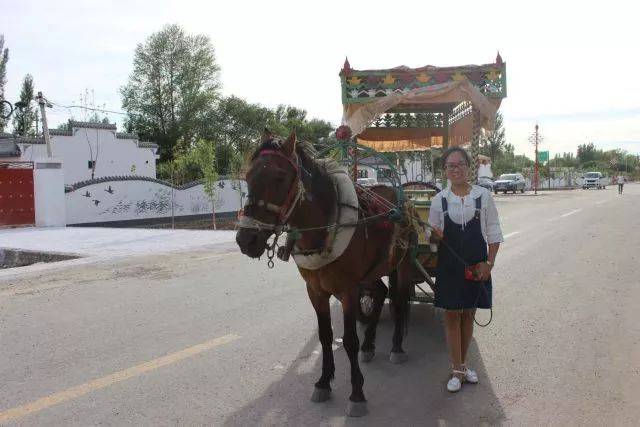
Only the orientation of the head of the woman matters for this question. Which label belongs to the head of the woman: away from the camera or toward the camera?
toward the camera

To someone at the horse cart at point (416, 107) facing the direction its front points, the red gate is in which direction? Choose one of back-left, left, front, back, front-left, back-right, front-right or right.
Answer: back-right

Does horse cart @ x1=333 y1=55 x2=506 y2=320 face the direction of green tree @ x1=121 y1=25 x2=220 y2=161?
no

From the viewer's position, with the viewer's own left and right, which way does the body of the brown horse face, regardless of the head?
facing the viewer and to the left of the viewer

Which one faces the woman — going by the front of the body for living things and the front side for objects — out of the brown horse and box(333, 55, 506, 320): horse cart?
the horse cart

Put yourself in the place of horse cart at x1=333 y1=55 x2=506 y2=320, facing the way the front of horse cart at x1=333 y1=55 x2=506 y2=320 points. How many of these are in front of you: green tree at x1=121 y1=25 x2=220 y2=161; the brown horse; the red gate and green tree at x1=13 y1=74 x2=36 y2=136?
1

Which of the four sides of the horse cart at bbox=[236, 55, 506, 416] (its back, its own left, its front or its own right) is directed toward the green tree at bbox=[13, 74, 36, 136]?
right

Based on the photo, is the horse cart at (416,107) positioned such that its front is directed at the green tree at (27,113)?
no

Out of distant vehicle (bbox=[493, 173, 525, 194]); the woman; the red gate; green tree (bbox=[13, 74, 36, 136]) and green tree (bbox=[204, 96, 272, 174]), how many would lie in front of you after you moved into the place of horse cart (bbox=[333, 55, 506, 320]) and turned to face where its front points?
1

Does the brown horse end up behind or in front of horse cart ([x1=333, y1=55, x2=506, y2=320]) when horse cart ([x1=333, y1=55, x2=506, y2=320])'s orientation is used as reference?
in front

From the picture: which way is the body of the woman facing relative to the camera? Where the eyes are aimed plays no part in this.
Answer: toward the camera

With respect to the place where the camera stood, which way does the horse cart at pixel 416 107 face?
facing the viewer

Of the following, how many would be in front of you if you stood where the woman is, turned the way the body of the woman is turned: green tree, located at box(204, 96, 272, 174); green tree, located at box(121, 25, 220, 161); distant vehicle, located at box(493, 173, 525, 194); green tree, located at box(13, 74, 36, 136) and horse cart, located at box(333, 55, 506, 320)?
0

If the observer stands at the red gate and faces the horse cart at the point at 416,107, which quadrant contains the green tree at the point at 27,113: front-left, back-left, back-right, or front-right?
back-left

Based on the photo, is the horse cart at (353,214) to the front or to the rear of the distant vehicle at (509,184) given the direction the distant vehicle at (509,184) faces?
to the front

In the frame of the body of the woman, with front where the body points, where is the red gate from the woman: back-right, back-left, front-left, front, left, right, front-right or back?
back-right

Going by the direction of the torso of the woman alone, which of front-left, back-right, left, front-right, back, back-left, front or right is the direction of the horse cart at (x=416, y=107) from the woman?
back

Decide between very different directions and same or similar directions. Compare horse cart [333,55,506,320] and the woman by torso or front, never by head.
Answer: same or similar directions

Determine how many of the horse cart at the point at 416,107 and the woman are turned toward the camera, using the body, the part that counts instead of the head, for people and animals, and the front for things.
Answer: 2
